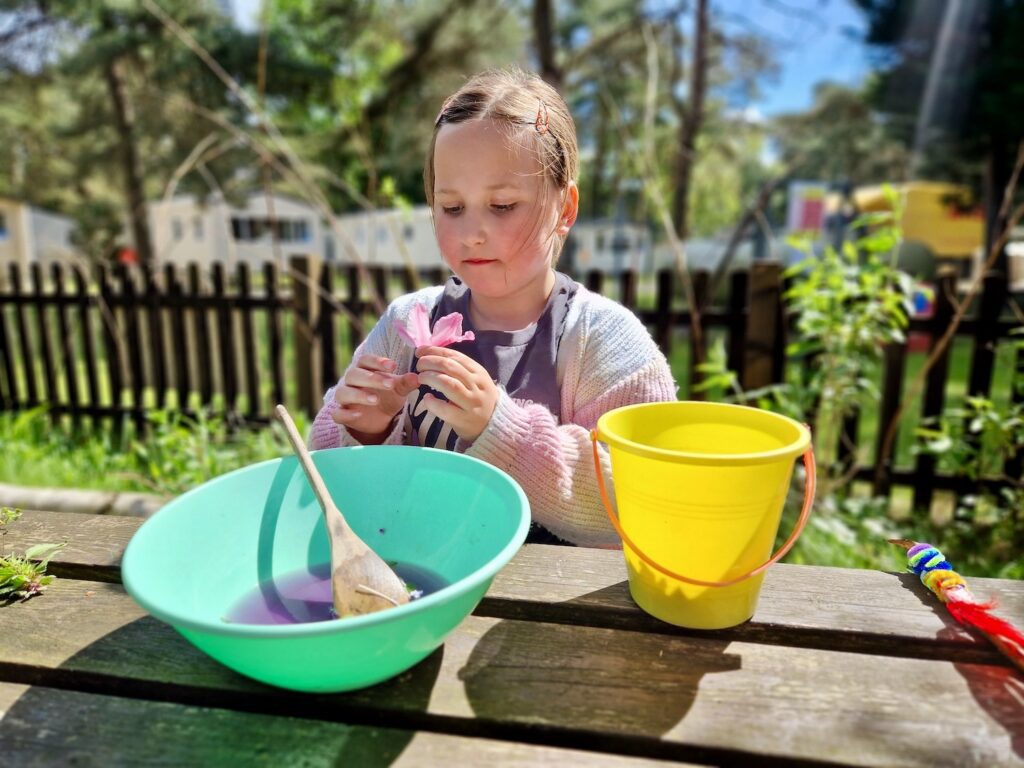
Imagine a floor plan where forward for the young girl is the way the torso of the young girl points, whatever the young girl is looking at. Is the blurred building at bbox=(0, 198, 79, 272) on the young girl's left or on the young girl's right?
on the young girl's right

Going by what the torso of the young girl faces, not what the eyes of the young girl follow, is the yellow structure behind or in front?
behind

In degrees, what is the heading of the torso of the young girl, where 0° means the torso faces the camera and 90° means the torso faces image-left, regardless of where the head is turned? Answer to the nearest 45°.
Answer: approximately 45°

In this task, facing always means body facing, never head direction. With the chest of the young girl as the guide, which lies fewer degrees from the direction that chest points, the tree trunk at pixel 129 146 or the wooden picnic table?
the wooden picnic table

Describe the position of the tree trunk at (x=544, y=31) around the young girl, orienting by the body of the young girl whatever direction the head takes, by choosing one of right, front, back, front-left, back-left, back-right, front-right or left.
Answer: back-right

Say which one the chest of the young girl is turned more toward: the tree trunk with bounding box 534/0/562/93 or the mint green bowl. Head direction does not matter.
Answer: the mint green bowl

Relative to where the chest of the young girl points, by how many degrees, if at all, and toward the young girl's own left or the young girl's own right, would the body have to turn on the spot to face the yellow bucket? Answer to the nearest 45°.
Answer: approximately 45° to the young girl's own left

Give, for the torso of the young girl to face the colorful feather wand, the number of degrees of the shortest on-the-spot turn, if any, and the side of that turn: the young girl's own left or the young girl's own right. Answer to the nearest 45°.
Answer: approximately 90° to the young girl's own left

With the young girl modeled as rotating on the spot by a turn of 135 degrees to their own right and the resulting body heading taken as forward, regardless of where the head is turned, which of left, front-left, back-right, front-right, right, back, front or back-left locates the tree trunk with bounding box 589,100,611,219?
front
